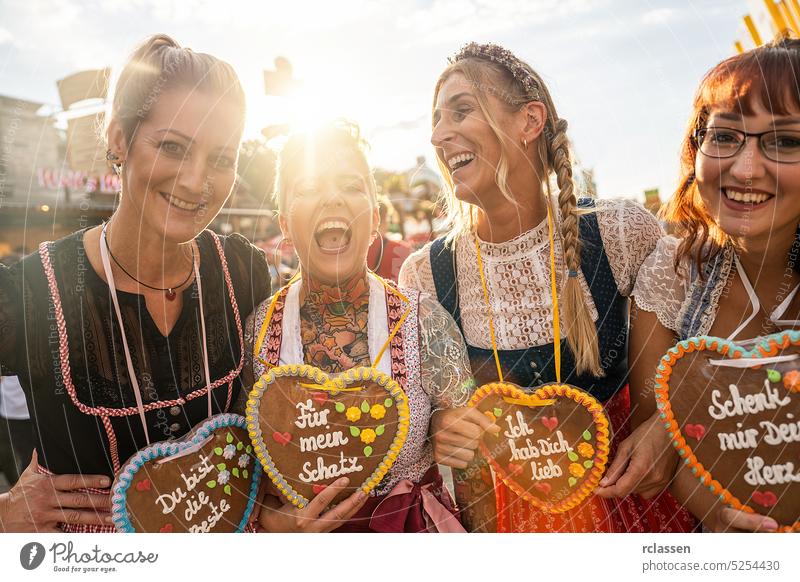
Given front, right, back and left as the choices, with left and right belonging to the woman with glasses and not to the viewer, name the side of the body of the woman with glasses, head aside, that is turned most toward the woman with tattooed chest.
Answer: right

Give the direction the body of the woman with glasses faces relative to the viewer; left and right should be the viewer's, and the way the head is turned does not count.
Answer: facing the viewer

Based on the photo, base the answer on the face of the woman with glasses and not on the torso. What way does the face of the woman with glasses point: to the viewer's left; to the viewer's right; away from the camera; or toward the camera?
toward the camera

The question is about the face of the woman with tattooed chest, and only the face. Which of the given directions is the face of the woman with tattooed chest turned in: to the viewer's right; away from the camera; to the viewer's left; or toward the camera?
toward the camera

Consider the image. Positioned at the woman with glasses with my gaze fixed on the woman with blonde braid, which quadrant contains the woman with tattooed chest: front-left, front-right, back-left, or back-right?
front-left

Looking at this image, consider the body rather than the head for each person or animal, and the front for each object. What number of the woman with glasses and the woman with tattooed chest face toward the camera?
2

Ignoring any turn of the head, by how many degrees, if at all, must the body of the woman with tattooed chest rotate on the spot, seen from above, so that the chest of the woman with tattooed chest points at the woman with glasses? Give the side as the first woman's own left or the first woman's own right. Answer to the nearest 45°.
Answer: approximately 90° to the first woman's own left

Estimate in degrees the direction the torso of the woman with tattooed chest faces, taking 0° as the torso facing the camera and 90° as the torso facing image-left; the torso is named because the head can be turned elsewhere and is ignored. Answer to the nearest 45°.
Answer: approximately 0°

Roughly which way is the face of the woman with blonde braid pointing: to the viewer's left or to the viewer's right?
to the viewer's left
